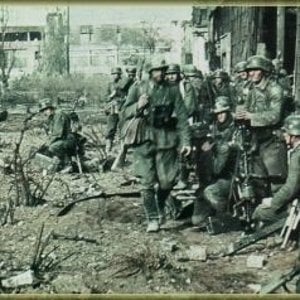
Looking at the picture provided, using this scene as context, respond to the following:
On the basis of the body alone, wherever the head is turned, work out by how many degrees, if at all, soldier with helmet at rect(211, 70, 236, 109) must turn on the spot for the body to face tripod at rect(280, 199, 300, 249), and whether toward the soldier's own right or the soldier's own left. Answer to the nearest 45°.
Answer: approximately 90° to the soldier's own left

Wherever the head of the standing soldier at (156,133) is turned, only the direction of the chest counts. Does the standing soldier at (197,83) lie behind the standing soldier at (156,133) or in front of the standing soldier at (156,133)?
behind
